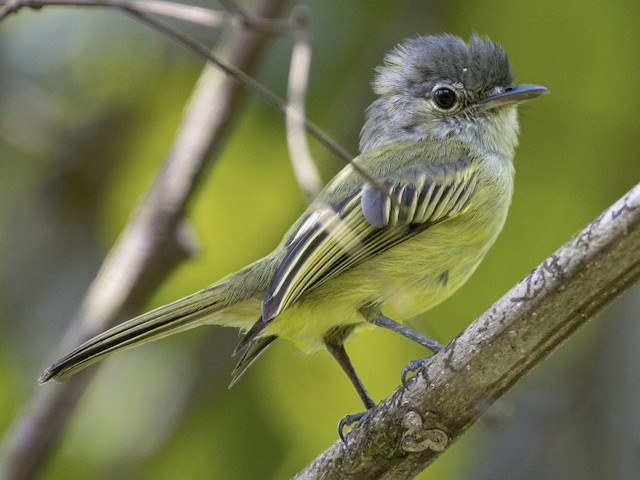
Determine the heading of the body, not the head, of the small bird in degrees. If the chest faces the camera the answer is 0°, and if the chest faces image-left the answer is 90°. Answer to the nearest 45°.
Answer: approximately 270°
